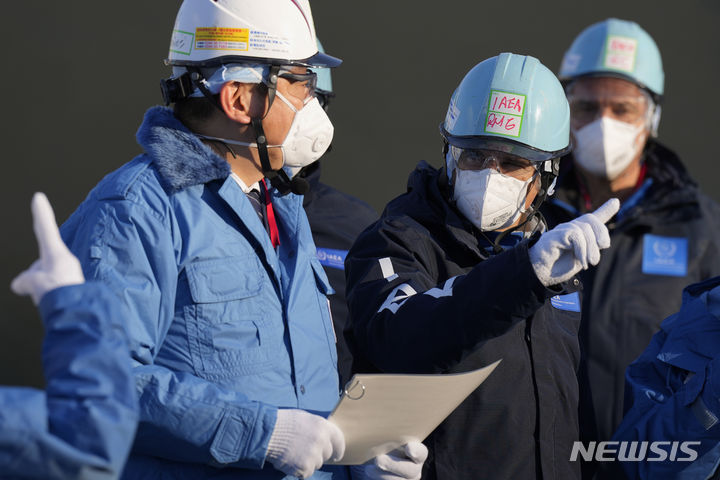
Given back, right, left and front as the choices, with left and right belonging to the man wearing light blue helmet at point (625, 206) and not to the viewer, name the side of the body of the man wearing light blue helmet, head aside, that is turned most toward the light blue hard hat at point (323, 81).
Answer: right

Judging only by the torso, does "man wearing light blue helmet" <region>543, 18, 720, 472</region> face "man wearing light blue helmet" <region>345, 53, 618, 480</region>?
yes

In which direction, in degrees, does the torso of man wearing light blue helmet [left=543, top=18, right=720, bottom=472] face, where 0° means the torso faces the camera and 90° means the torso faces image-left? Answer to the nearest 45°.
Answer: approximately 0°

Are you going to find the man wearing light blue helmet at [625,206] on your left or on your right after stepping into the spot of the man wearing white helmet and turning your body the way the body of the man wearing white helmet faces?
on your left

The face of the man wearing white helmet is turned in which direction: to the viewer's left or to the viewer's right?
to the viewer's right

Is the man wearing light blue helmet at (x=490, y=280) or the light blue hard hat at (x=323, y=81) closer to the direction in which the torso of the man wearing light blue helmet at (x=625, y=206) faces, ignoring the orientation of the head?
the man wearing light blue helmet

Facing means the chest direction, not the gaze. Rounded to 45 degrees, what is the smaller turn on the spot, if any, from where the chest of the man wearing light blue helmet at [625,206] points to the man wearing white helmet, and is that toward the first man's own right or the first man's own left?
0° — they already face them

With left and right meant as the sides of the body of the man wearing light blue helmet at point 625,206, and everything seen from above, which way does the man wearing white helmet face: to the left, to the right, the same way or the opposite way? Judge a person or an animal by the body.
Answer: to the left

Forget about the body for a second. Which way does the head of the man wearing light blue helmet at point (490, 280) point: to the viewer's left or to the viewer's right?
to the viewer's left

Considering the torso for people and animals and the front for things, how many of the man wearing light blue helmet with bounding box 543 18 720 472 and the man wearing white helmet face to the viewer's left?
0
